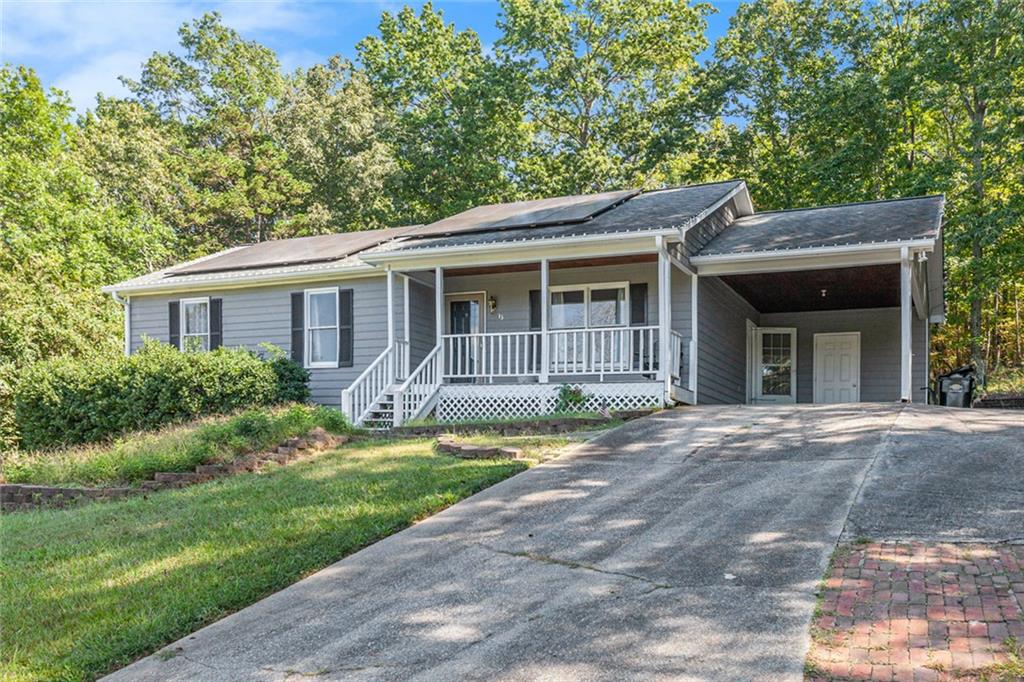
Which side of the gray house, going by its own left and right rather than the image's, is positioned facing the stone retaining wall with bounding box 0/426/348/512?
front

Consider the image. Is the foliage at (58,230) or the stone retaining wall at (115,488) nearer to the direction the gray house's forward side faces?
the stone retaining wall

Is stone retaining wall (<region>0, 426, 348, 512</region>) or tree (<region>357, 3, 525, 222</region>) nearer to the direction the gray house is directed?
the stone retaining wall

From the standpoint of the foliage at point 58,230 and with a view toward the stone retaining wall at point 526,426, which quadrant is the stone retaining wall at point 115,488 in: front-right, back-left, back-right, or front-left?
front-right

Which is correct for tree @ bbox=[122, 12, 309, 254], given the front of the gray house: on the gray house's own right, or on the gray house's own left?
on the gray house's own right

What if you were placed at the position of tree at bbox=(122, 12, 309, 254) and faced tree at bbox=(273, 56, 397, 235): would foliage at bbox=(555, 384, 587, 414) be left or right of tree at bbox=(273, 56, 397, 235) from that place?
right

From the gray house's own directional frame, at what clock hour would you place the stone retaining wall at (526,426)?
The stone retaining wall is roughly at 11 o'clock from the gray house.

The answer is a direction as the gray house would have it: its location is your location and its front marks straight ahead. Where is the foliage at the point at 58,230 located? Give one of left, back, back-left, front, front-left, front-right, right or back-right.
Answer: right

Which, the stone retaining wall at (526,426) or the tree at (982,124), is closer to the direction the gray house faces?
the stone retaining wall

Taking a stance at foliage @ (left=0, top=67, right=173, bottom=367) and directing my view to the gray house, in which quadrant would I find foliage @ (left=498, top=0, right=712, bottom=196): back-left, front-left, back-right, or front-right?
front-left

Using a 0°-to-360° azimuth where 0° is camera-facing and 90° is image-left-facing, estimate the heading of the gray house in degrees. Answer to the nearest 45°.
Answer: approximately 45°
